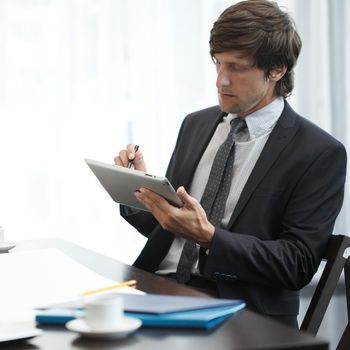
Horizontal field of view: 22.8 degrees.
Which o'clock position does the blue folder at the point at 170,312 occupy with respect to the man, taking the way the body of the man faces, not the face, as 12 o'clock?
The blue folder is roughly at 11 o'clock from the man.

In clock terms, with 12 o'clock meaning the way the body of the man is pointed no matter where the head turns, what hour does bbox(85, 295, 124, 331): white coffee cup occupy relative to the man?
The white coffee cup is roughly at 11 o'clock from the man.

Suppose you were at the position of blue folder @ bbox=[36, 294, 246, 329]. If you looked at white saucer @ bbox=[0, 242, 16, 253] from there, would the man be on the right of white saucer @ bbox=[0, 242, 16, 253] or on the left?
right

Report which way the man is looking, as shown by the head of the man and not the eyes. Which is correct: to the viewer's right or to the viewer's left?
to the viewer's left

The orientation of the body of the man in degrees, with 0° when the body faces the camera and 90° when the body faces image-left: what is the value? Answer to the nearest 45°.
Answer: approximately 45°

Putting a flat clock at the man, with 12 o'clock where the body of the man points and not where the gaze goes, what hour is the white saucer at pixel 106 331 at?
The white saucer is roughly at 11 o'clock from the man.
